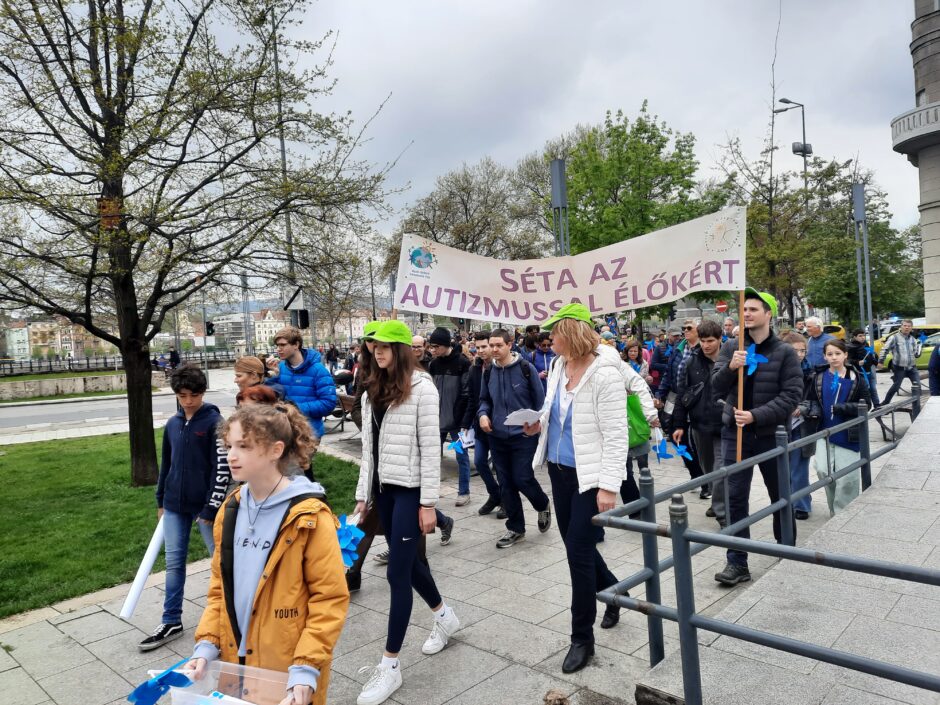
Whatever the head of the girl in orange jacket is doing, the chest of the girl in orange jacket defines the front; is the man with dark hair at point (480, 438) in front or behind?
behind

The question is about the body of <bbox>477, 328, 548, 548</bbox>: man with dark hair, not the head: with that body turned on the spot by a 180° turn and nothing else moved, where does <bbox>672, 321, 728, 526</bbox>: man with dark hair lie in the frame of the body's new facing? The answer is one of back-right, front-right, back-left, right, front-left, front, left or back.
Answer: front-right

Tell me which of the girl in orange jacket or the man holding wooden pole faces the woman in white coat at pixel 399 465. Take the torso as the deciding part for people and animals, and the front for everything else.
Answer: the man holding wooden pole

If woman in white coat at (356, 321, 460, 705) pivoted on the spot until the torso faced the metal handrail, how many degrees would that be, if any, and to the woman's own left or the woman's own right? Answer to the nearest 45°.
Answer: approximately 90° to the woman's own left

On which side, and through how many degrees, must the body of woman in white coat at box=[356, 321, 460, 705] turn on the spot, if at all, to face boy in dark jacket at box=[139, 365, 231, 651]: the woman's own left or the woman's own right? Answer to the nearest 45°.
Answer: approximately 90° to the woman's own right

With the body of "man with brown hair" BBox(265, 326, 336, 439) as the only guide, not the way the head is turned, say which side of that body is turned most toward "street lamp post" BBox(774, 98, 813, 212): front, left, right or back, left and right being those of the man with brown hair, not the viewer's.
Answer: back

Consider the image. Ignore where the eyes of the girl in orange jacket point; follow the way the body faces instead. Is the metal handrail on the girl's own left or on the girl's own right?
on the girl's own left

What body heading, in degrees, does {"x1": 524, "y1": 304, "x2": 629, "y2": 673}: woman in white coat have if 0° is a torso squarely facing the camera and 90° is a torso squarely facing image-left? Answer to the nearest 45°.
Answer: approximately 45°

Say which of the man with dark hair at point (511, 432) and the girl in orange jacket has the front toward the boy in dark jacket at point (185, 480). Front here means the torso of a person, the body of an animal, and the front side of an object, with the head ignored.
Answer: the man with dark hair
